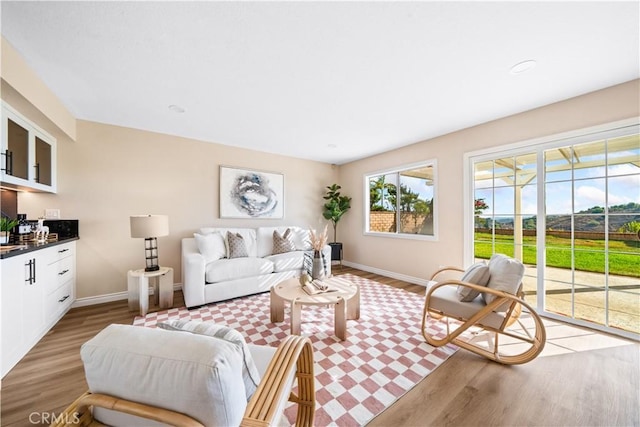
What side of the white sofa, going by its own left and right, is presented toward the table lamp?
right

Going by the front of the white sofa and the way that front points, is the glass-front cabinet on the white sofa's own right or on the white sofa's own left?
on the white sofa's own right

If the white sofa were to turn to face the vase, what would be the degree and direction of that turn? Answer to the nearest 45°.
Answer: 0° — it already faces it

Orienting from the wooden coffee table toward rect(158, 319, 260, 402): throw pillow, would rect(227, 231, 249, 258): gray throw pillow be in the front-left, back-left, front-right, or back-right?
back-right

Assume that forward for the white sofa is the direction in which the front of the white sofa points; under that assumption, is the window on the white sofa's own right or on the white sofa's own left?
on the white sofa's own left

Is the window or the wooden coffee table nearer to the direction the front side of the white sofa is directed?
the wooden coffee table

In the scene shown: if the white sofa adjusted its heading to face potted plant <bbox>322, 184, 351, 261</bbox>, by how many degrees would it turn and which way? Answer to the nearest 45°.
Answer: approximately 90° to its left

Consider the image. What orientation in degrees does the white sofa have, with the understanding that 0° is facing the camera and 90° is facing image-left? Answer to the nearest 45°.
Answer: approximately 315°

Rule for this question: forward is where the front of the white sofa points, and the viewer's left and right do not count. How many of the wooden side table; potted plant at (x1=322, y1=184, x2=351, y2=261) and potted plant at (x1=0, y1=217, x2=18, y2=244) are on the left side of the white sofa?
1
